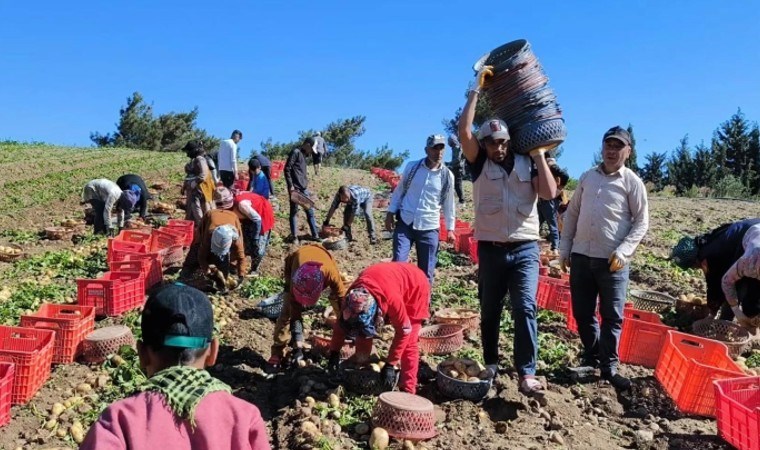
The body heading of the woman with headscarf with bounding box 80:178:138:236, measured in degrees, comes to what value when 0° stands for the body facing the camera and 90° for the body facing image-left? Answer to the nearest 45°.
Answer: approximately 270°

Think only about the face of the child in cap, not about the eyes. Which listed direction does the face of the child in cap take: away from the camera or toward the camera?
away from the camera

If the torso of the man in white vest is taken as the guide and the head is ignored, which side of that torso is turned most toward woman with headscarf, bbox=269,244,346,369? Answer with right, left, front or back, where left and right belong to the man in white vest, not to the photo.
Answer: right

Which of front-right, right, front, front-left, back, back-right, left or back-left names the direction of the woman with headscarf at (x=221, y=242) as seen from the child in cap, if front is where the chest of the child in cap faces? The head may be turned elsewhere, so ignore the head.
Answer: front

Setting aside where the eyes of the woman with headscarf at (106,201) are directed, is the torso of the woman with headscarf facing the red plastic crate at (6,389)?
no

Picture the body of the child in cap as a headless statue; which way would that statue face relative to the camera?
away from the camera

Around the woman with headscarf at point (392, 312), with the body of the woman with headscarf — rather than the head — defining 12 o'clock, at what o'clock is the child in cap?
The child in cap is roughly at 11 o'clock from the woman with headscarf.

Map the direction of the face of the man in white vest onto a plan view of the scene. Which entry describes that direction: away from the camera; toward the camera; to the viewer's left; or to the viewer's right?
toward the camera

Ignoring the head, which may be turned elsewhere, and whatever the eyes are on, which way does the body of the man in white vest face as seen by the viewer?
toward the camera

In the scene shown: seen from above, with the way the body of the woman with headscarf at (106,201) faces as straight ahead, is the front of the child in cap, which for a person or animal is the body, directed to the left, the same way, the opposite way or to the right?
to the left

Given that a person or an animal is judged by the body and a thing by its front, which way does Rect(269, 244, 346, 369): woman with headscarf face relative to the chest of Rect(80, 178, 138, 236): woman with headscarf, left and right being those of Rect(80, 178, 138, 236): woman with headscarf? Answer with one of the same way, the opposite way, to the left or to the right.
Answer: to the right

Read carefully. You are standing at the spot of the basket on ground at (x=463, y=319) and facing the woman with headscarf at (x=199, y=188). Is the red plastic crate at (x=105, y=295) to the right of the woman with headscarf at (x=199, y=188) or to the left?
left

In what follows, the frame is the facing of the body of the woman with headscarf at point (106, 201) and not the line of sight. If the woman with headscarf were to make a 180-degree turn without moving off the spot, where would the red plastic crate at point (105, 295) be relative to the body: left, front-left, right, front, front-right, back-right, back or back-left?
left

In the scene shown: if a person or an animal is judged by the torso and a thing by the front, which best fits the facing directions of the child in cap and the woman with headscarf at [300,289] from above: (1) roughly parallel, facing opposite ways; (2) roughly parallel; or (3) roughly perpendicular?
roughly parallel, facing opposite ways

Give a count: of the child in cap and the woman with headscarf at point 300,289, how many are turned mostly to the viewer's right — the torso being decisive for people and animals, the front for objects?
0

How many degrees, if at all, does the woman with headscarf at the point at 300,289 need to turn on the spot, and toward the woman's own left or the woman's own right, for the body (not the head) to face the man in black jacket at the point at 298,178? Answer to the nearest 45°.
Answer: approximately 180°

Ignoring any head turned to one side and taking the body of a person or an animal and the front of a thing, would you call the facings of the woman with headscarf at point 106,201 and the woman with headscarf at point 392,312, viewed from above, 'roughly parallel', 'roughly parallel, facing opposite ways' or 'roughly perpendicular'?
roughly parallel, facing opposite ways

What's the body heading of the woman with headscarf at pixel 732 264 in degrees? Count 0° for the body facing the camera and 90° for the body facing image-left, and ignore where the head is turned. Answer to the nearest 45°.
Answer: approximately 90°
